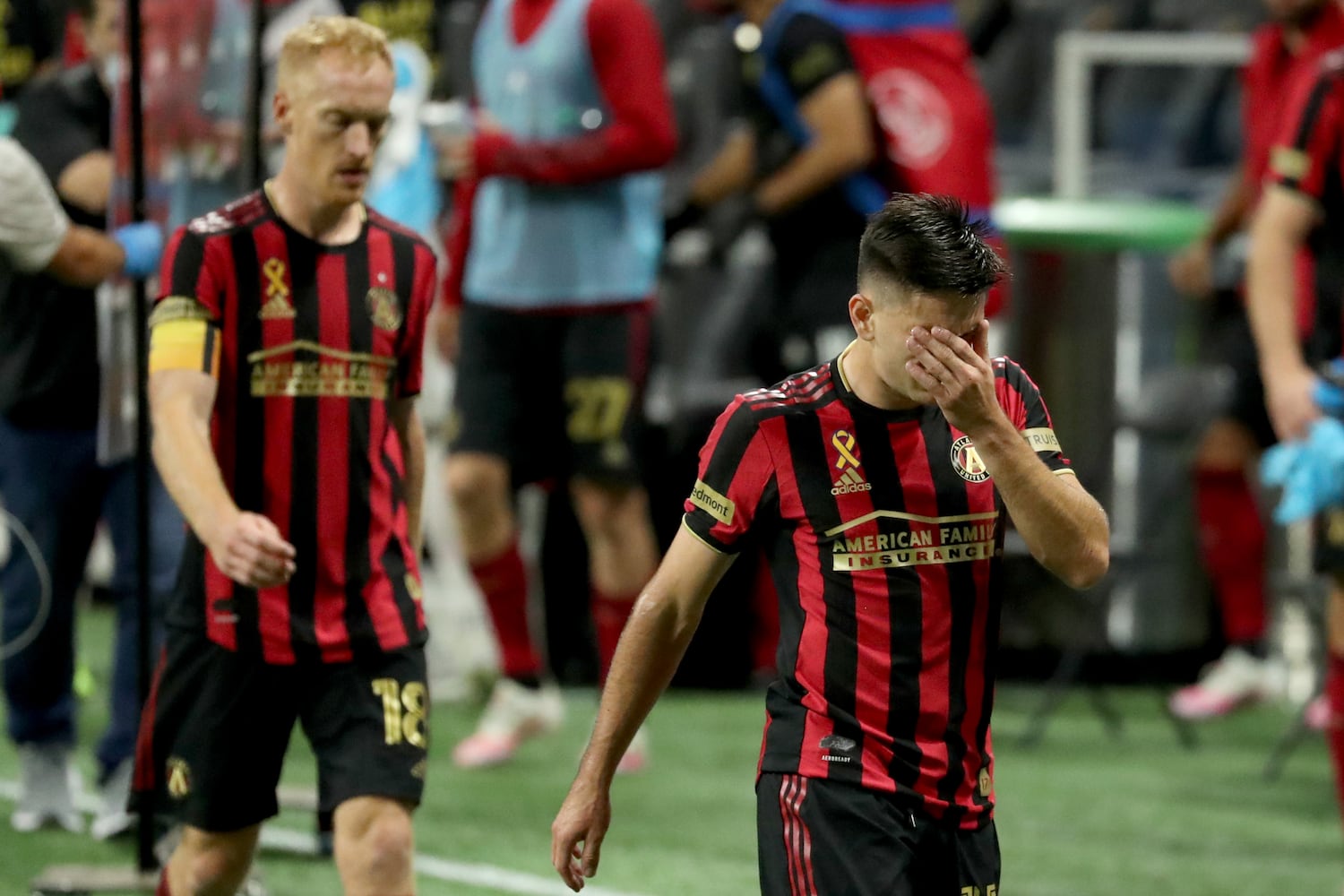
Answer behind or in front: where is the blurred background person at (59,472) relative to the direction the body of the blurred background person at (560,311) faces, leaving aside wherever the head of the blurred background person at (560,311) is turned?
in front

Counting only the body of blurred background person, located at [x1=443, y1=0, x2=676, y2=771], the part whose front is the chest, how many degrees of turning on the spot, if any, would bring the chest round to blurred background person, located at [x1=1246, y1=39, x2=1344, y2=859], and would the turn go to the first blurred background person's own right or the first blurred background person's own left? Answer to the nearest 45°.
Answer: approximately 90° to the first blurred background person's own left

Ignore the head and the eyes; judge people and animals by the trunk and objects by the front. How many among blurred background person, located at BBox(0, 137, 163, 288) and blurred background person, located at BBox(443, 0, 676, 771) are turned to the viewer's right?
1

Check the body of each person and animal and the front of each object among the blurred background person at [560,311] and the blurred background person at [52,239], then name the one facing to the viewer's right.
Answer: the blurred background person at [52,239]

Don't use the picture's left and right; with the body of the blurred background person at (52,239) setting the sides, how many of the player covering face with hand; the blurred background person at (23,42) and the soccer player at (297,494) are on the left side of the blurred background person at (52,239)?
1

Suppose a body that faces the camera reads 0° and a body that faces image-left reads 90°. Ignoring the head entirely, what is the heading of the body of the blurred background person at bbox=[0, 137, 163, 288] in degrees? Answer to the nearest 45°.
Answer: approximately 270°

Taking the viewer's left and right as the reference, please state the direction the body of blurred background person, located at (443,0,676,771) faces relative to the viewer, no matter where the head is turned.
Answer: facing the viewer and to the left of the viewer

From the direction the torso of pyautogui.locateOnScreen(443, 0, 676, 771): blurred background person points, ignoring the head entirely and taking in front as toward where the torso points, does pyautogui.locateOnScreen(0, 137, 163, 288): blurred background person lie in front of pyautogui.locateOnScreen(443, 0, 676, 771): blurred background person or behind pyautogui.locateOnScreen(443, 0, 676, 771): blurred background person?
in front
